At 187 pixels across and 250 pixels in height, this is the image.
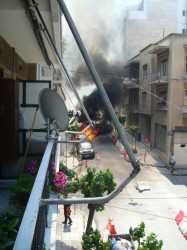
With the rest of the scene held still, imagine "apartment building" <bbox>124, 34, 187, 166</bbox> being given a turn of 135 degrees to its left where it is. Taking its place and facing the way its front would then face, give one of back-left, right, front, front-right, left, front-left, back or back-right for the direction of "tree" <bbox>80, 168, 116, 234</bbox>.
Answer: right

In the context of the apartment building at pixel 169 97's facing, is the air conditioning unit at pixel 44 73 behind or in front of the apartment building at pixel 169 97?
in front

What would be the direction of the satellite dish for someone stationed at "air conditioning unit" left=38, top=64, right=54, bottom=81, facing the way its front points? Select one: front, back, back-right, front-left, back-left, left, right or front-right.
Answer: front-right

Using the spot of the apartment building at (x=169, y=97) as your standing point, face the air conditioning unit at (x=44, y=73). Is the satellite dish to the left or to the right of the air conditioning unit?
left

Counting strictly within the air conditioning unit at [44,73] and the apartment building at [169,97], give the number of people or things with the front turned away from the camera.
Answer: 0

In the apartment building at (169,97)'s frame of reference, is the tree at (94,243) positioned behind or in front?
in front

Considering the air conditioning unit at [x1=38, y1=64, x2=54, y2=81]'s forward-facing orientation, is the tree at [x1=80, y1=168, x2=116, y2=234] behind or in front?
in front

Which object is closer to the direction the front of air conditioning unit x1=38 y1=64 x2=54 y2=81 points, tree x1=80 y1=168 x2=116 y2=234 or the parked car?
the tree

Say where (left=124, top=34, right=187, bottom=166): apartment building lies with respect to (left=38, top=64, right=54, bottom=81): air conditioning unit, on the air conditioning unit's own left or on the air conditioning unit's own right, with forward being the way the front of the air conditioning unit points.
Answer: on the air conditioning unit's own left

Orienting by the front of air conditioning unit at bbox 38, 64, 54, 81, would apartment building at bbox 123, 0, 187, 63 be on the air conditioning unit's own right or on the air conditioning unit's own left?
on the air conditioning unit's own left

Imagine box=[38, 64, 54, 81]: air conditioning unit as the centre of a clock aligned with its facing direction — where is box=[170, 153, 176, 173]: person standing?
The person standing is roughly at 10 o'clock from the air conditioning unit.

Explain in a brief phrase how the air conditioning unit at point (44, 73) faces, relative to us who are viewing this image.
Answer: facing the viewer and to the right of the viewer
